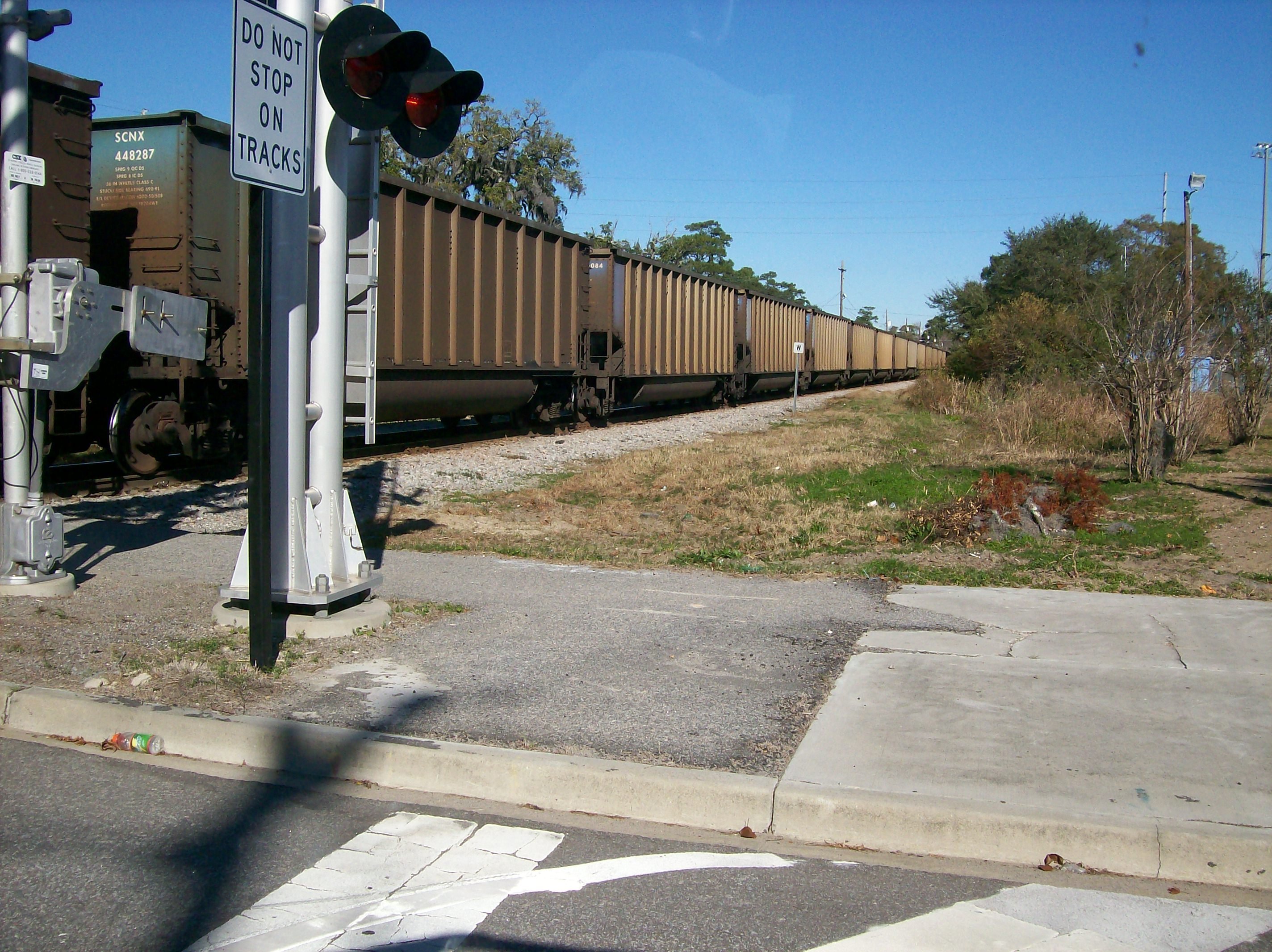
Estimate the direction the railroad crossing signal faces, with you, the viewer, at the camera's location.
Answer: facing the viewer and to the right of the viewer

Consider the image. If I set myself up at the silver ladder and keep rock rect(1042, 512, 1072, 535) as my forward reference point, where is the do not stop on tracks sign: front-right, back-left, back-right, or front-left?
back-right

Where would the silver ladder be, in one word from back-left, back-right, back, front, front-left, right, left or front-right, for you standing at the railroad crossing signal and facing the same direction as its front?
back-left

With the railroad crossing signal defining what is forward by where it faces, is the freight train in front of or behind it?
behind

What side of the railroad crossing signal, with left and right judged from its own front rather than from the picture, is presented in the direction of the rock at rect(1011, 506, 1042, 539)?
left
